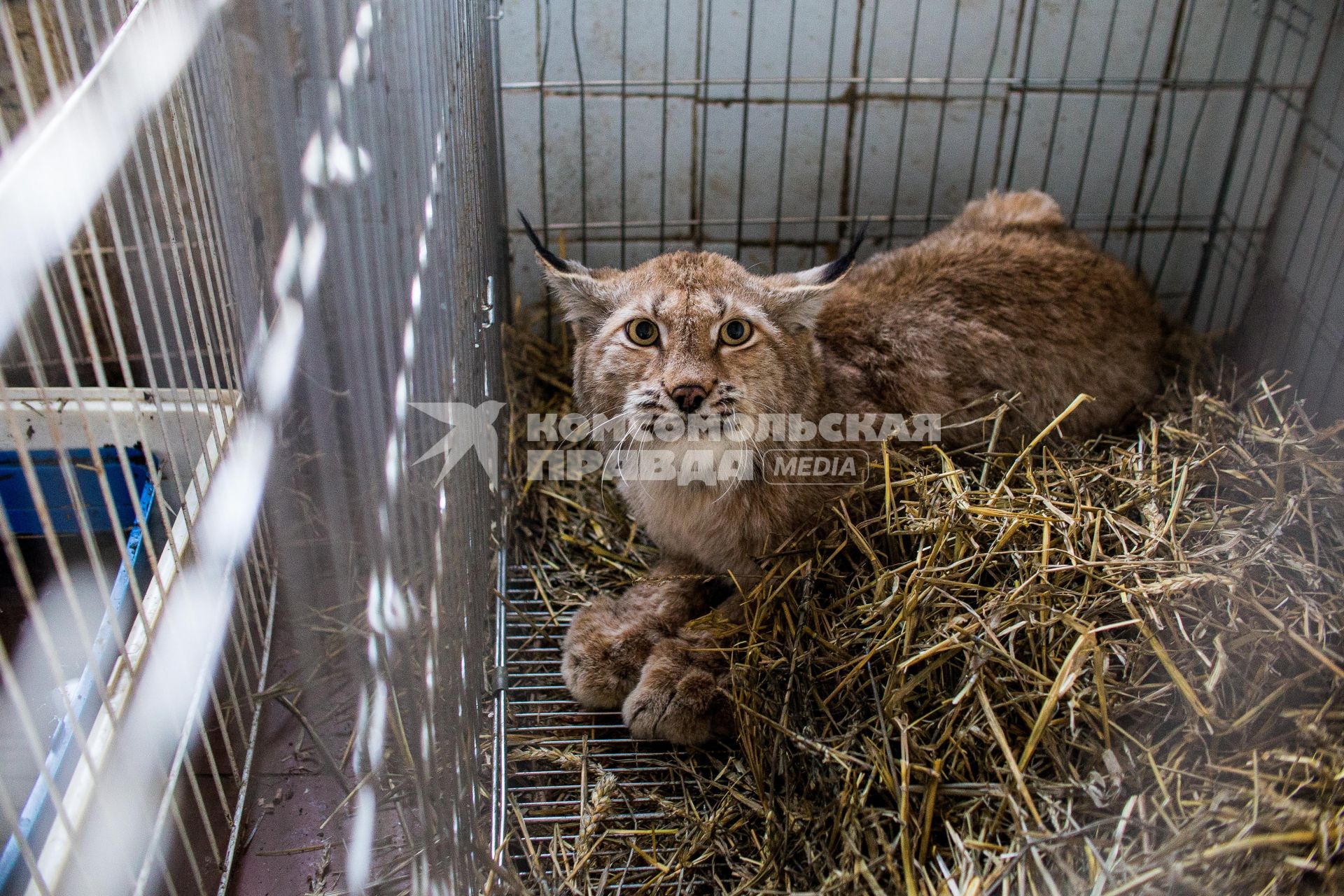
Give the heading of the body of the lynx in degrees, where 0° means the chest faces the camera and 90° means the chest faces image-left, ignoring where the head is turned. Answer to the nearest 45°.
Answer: approximately 45°
